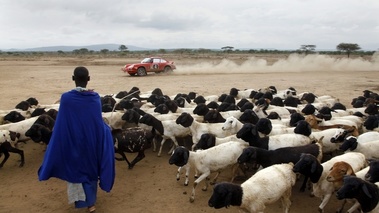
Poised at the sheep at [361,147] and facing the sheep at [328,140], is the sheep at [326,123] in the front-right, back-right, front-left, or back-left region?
front-right

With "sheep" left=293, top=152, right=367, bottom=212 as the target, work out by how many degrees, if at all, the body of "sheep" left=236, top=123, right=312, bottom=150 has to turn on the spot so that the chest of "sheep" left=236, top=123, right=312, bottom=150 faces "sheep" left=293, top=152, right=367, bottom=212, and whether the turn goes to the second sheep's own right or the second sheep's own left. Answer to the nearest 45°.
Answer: approximately 135° to the second sheep's own left

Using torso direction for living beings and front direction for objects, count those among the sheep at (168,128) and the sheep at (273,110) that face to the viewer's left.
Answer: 2

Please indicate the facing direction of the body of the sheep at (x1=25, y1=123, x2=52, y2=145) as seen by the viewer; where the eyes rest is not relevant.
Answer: to the viewer's left

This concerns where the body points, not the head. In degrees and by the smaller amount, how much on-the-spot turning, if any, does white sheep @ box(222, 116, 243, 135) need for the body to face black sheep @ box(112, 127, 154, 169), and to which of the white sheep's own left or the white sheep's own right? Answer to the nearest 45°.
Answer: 0° — it already faces it

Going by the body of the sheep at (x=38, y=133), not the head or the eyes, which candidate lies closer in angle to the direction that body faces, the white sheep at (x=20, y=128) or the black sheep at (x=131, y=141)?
the white sheep

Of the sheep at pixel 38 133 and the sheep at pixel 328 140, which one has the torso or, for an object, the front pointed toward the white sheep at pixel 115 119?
the sheep at pixel 328 140

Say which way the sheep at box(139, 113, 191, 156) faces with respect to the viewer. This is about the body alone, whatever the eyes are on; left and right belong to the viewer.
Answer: facing to the left of the viewer

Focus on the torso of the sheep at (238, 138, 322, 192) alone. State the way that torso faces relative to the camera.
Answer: to the viewer's left

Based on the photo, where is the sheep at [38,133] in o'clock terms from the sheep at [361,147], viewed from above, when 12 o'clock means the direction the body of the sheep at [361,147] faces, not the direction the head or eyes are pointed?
the sheep at [38,133] is roughly at 1 o'clock from the sheep at [361,147].

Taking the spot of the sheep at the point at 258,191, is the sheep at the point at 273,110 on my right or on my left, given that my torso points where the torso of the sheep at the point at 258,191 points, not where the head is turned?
on my right

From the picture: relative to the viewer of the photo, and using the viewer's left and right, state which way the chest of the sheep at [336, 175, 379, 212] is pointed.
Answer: facing to the left of the viewer

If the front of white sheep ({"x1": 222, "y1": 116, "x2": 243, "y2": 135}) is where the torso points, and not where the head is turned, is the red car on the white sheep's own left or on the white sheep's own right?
on the white sheep's own right

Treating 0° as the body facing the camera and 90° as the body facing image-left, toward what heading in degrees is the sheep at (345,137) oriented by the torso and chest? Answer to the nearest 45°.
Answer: approximately 90°

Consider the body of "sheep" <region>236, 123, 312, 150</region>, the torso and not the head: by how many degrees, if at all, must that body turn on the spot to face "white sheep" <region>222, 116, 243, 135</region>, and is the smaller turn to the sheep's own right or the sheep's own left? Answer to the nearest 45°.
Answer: approximately 45° to the sheep's own right

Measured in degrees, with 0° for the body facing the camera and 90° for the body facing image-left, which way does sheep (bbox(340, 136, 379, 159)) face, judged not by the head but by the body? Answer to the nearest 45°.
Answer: approximately 90°

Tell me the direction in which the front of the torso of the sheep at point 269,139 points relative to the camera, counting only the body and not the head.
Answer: to the viewer's left

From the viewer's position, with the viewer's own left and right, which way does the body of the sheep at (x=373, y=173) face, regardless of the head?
facing to the left of the viewer
